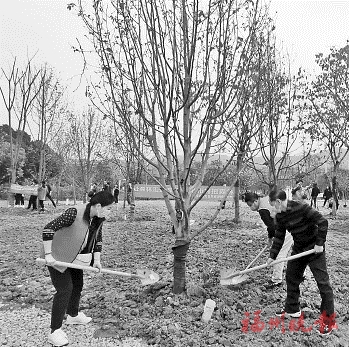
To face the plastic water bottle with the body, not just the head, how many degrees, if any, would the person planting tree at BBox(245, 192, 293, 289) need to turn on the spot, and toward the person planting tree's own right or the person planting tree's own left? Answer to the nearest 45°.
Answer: approximately 45° to the person planting tree's own left

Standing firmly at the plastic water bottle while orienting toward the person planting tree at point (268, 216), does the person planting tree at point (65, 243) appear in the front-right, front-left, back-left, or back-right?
back-left

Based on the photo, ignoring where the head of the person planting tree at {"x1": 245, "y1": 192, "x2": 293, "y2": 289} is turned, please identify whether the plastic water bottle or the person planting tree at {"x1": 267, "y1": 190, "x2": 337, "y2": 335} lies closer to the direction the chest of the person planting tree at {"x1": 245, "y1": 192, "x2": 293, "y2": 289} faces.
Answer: the plastic water bottle

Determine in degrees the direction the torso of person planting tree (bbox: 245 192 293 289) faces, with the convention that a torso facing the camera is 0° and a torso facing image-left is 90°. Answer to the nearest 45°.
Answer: approximately 90°

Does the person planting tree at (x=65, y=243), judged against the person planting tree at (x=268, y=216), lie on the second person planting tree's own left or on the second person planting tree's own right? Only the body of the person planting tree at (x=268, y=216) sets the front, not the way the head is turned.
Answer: on the second person planting tree's own left
